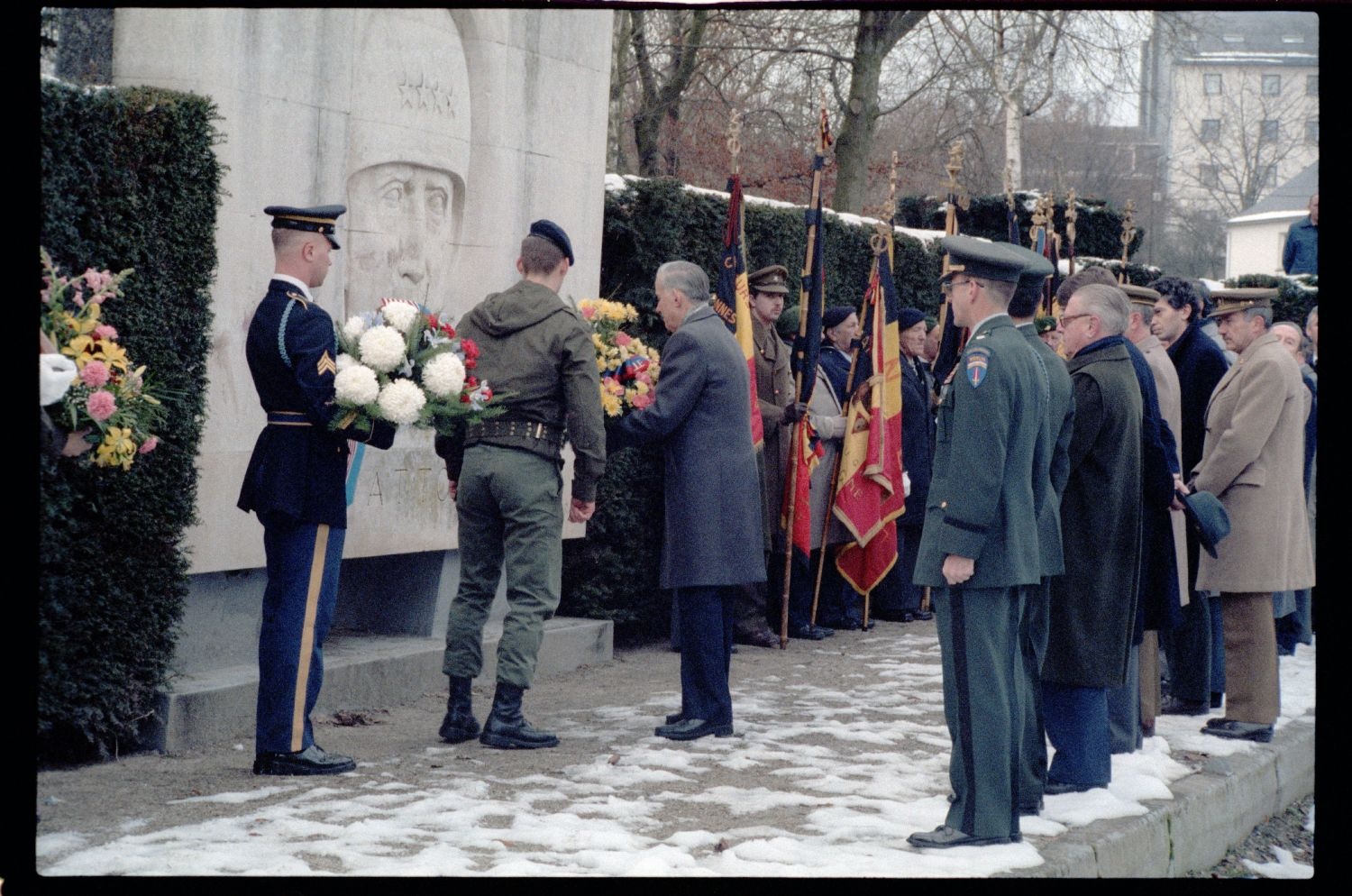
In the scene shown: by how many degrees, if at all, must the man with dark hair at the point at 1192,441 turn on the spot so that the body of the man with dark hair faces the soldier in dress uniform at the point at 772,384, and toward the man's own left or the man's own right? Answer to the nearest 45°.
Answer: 0° — they already face them

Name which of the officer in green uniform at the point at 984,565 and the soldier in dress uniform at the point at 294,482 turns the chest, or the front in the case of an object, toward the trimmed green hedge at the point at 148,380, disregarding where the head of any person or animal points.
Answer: the officer in green uniform

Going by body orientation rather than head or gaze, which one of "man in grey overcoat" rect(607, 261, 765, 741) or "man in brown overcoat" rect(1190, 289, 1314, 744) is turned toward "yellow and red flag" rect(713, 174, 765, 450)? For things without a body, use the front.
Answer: the man in brown overcoat

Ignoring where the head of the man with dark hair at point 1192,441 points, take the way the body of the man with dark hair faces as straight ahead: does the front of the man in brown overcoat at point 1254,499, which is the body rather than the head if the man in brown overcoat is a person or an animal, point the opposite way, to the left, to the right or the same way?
the same way

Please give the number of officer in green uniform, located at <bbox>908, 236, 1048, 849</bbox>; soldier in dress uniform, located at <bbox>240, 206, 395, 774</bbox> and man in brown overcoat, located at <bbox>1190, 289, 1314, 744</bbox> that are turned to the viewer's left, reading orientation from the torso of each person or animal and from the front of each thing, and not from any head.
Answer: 2

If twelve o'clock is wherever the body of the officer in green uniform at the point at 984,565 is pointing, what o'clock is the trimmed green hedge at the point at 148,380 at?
The trimmed green hedge is roughly at 12 o'clock from the officer in green uniform.

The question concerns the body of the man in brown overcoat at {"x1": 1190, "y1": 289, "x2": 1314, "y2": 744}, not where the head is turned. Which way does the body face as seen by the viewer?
to the viewer's left

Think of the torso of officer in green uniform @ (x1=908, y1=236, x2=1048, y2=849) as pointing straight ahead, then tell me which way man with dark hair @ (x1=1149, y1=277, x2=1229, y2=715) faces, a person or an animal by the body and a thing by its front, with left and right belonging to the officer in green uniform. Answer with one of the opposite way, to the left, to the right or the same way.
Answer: the same way

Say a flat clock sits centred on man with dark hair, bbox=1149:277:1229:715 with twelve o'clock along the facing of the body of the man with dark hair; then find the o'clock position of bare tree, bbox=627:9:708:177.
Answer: The bare tree is roughly at 2 o'clock from the man with dark hair.

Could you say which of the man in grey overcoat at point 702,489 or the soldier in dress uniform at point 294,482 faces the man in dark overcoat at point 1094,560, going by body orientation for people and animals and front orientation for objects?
the soldier in dress uniform

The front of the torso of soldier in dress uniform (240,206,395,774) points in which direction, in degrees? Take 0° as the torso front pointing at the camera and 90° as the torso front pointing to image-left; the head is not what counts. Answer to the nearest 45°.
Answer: approximately 270°

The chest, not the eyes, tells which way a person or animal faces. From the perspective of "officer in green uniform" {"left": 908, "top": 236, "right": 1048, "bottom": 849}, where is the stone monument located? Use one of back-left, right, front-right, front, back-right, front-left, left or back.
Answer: front-right

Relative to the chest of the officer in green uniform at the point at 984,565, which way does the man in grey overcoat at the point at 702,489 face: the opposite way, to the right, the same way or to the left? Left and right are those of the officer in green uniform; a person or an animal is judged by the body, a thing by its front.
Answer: the same way

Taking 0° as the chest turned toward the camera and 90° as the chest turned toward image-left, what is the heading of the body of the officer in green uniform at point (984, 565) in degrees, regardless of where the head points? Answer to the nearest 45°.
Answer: approximately 90°

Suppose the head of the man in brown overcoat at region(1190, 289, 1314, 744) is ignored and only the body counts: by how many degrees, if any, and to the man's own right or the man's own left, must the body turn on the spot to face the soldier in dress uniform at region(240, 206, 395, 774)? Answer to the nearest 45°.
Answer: approximately 45° to the man's own left

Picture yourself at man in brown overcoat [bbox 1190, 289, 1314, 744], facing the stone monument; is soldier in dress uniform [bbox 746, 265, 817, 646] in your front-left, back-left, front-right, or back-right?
front-right

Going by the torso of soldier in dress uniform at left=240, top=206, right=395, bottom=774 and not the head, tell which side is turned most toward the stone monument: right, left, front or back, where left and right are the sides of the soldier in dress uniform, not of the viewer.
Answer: left

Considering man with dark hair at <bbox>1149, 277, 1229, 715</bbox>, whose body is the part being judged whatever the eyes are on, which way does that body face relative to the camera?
to the viewer's left

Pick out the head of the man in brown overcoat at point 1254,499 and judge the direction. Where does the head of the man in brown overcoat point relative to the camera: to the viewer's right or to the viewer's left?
to the viewer's left

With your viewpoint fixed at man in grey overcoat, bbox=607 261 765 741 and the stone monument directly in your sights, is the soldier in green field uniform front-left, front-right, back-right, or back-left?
front-left

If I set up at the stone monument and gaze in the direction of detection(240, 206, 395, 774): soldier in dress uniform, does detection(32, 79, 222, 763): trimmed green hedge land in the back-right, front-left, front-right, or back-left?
front-right
